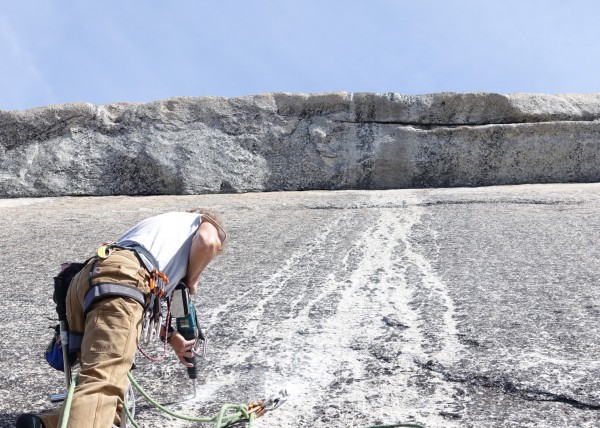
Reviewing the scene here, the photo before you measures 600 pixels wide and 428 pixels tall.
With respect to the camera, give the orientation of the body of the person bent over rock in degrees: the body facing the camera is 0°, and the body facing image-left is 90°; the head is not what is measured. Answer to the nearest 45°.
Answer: approximately 225°
